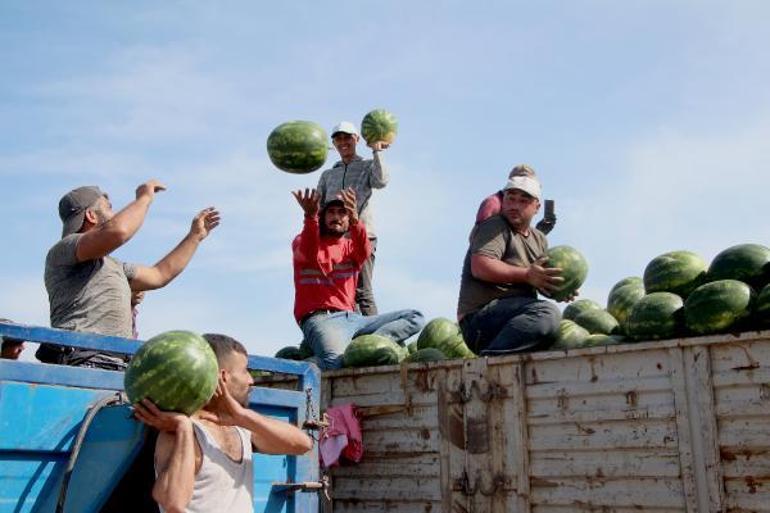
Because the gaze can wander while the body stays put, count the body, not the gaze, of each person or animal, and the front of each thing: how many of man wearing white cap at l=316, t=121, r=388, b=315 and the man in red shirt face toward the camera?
2

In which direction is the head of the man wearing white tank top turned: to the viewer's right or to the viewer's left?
to the viewer's right

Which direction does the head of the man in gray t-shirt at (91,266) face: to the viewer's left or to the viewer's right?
to the viewer's right

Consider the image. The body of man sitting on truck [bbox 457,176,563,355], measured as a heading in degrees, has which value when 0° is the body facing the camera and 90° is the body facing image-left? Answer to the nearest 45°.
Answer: approximately 315°

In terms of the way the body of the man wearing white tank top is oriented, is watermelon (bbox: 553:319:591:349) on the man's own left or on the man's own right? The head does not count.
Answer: on the man's own left

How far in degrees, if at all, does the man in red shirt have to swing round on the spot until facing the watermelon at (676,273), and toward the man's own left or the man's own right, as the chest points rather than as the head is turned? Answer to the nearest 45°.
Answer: approximately 90° to the man's own left

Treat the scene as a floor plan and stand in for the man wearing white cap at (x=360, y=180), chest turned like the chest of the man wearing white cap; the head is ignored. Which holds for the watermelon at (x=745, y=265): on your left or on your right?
on your left

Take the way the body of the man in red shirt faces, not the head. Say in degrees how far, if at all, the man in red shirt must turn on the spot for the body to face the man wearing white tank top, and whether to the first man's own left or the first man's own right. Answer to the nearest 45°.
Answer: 0° — they already face them

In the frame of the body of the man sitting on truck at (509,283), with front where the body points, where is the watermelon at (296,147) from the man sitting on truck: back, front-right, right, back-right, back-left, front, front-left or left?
back-right
